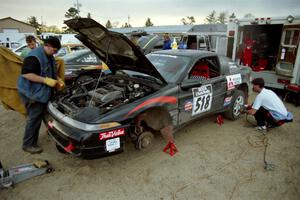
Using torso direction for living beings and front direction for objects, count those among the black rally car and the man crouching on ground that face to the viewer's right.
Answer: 0

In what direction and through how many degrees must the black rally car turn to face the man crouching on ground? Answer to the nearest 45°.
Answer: approximately 135° to its left

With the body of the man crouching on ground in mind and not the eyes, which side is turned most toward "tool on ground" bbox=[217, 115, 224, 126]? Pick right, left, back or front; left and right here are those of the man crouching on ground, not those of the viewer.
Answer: front

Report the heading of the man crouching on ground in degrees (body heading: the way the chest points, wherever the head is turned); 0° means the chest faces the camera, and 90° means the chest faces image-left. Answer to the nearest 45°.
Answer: approximately 90°

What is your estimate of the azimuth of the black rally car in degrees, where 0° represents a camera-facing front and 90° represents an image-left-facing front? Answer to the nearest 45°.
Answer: approximately 45°

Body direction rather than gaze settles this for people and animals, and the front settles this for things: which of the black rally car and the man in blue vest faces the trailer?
the man in blue vest

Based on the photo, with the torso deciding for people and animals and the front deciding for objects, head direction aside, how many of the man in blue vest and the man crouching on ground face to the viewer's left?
1

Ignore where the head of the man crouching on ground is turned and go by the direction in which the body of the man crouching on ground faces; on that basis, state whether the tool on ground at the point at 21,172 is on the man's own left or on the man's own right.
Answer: on the man's own left

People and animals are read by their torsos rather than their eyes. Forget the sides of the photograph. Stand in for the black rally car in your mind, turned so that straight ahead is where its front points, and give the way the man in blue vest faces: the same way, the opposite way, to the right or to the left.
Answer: the opposite way

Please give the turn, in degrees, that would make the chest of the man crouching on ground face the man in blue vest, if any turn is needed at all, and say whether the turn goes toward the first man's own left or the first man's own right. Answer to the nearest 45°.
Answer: approximately 45° to the first man's own left

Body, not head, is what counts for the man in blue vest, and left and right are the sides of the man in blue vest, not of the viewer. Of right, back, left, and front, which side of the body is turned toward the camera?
right

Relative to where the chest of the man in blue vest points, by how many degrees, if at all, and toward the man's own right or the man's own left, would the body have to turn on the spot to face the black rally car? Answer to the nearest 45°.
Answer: approximately 45° to the man's own right
